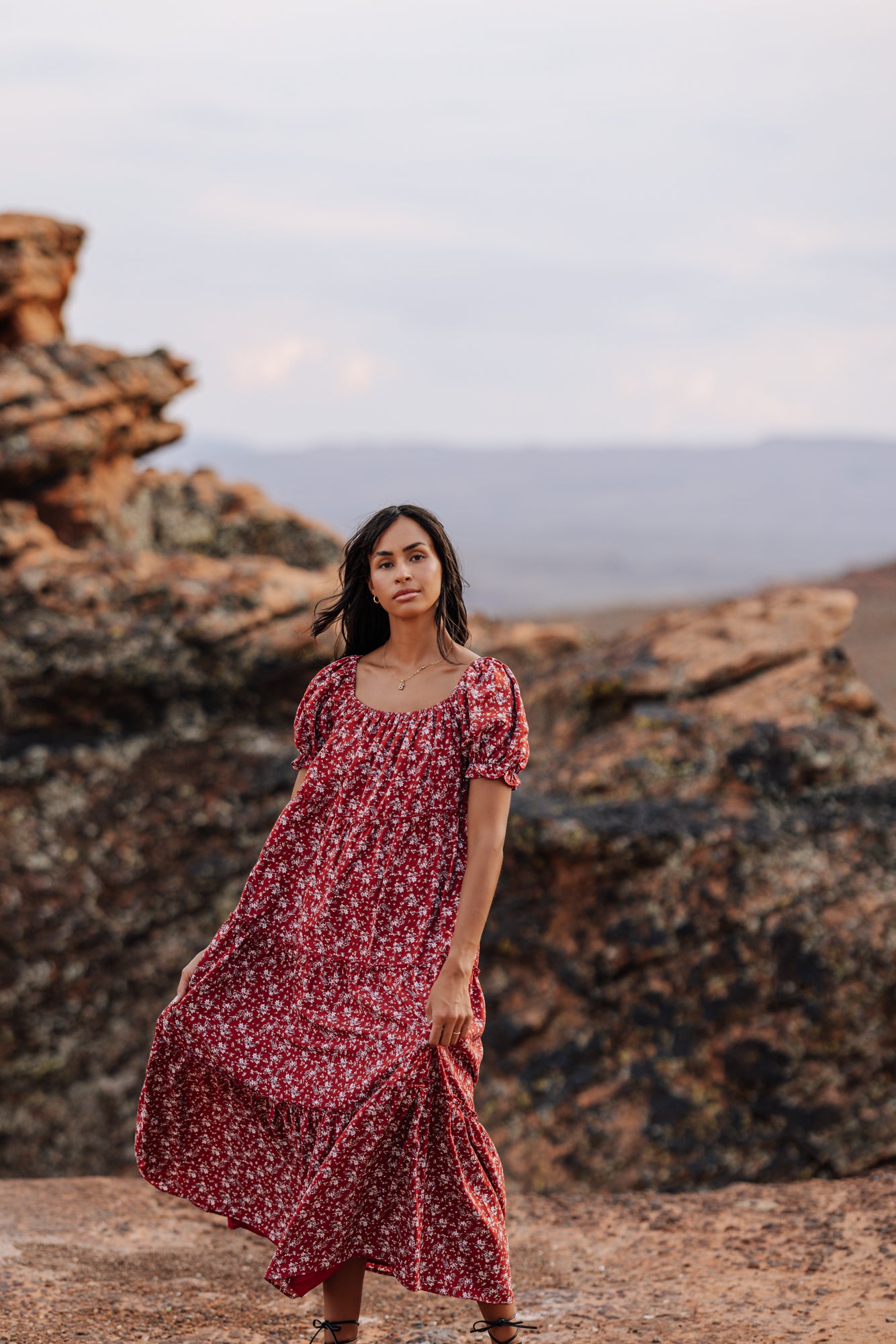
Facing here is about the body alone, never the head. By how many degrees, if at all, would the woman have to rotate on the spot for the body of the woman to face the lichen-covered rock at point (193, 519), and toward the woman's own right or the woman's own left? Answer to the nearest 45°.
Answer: approximately 180°

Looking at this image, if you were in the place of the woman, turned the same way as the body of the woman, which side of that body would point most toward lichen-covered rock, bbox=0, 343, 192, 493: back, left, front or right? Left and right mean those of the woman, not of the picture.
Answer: back

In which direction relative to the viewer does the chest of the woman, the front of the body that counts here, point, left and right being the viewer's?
facing the viewer

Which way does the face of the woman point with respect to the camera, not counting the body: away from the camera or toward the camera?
toward the camera

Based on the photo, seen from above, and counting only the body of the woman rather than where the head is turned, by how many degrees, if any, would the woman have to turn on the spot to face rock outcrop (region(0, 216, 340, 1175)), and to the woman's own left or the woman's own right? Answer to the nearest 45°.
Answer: approximately 180°
